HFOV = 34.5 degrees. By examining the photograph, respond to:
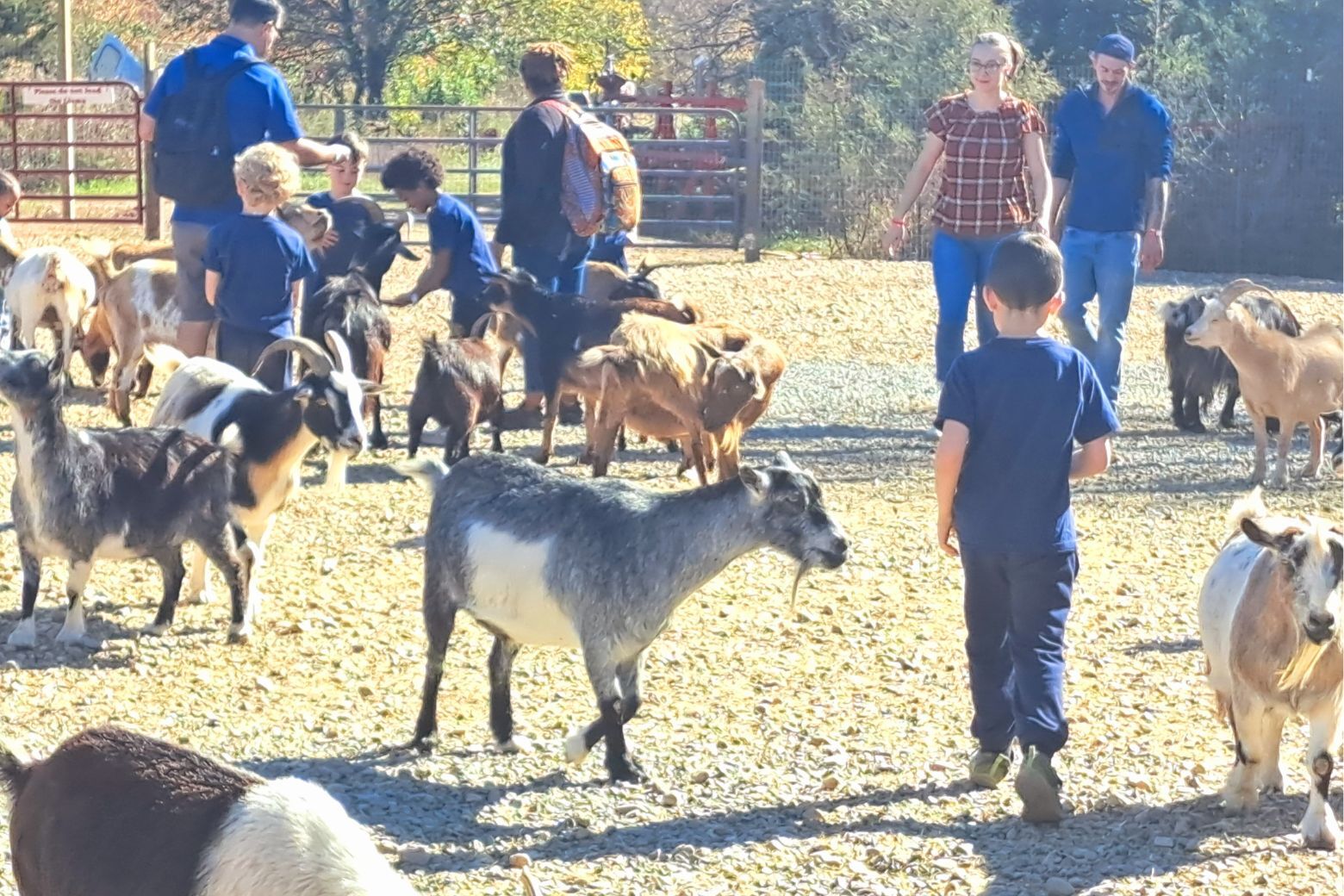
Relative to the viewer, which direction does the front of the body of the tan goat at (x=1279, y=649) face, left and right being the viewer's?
facing the viewer and to the right of the viewer

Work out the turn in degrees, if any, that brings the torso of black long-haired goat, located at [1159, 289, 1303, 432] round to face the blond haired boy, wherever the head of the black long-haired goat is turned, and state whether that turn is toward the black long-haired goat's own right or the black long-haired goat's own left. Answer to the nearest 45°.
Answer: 0° — it already faces them

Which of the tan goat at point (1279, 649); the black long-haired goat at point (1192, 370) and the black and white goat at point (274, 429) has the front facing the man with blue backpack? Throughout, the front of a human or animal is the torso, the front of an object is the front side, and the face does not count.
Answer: the black long-haired goat at point (1192, 370)

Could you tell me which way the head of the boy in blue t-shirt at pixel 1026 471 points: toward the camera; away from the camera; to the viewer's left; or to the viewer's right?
away from the camera

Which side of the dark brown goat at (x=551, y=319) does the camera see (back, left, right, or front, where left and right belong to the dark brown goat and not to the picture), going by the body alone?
left

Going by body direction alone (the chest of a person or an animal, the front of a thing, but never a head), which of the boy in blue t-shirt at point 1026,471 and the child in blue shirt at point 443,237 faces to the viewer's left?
the child in blue shirt

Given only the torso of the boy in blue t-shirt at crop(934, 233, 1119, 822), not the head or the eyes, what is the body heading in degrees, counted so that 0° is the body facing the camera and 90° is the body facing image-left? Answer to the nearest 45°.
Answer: approximately 180°

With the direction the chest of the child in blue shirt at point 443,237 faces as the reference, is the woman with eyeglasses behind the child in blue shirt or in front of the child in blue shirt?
behind

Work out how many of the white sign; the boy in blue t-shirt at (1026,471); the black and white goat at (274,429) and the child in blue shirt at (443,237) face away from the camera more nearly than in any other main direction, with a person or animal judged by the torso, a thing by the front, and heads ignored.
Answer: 1

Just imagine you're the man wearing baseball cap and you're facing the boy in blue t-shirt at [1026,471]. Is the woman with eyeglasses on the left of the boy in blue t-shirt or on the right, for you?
right

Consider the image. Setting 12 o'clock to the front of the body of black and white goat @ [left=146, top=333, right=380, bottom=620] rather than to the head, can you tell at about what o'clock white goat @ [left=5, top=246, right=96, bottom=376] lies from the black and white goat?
The white goat is roughly at 7 o'clock from the black and white goat.

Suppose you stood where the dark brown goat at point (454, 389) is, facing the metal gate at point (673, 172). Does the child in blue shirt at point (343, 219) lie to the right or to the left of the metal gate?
left

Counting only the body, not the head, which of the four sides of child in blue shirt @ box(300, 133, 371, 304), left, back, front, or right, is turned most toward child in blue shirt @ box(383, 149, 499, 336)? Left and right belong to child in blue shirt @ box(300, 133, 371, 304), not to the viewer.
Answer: left

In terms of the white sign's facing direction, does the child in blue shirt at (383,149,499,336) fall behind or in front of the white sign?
in front

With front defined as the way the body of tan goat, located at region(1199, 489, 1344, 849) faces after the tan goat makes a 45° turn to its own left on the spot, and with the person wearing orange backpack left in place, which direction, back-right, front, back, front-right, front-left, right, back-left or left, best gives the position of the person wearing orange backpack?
back-left

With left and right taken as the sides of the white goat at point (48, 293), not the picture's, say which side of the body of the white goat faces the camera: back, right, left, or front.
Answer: back

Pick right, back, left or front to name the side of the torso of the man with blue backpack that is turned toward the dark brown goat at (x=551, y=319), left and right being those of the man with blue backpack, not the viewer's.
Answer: right

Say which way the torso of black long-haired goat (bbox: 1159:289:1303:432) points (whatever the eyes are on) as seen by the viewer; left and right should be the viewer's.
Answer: facing the viewer and to the left of the viewer
